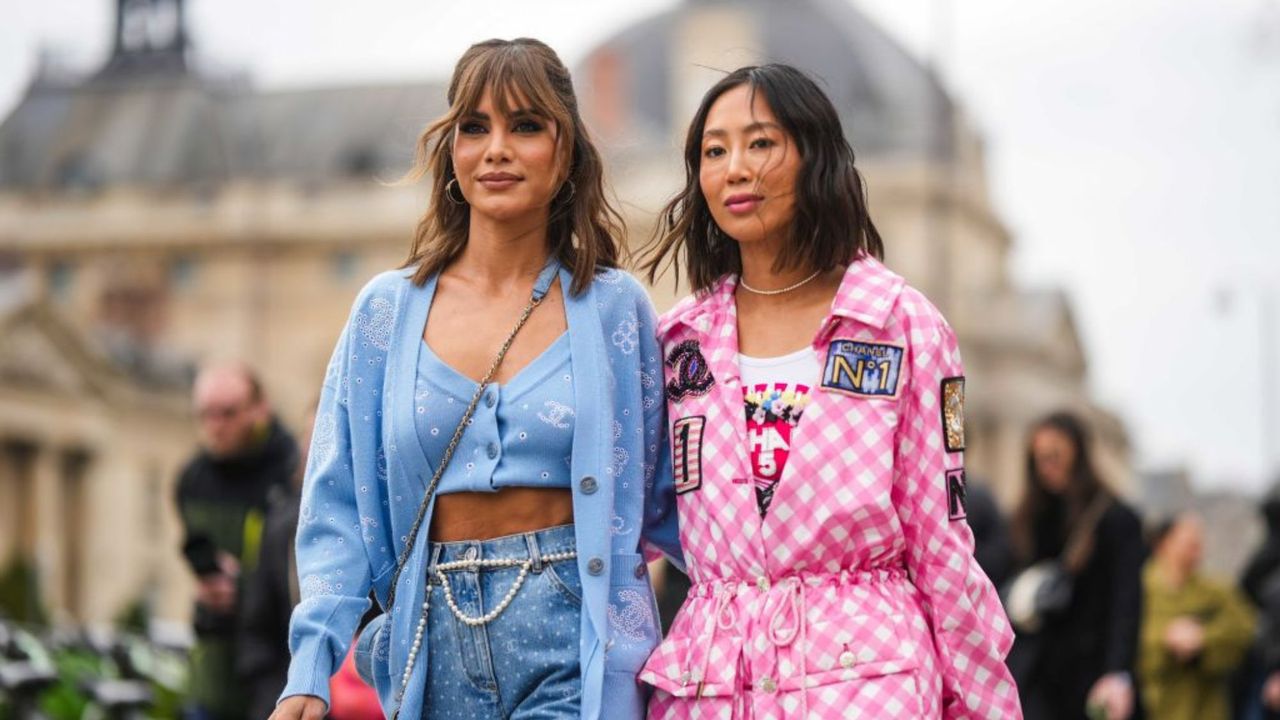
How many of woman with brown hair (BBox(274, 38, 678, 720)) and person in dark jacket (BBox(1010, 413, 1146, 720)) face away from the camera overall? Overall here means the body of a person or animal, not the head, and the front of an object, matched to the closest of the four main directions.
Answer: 0

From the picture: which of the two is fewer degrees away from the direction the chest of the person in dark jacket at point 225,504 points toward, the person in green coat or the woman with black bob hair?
the woman with black bob hair

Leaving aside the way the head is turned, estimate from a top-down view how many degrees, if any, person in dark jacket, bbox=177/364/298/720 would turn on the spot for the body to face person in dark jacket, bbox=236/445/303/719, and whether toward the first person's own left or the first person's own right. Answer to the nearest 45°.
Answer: approximately 45° to the first person's own left

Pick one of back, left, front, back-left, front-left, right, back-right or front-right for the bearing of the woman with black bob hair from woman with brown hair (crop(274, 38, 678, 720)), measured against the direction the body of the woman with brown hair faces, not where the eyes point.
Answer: left

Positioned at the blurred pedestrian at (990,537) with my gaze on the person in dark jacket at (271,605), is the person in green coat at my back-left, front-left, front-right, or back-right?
back-right

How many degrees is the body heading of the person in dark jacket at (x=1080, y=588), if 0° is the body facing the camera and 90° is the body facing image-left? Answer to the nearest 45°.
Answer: approximately 45°

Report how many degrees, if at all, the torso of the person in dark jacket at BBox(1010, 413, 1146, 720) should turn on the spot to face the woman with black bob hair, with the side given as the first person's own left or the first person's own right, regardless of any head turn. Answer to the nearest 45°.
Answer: approximately 45° to the first person's own left

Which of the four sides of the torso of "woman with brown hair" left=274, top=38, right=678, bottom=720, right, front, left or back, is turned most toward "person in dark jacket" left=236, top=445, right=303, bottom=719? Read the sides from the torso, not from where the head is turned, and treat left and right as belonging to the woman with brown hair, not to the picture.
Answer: back

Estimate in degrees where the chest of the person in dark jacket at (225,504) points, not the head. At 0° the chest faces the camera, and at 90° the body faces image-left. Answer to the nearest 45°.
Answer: approximately 45°
